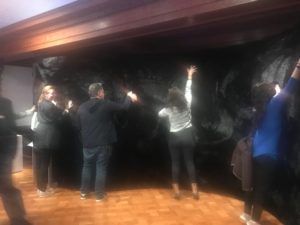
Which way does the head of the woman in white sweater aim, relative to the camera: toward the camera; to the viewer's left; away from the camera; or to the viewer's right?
away from the camera

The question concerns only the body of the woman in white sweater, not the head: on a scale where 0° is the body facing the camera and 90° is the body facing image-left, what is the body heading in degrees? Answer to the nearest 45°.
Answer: approximately 180°

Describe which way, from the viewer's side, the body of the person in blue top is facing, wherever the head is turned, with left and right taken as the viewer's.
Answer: facing away from the viewer and to the right of the viewer

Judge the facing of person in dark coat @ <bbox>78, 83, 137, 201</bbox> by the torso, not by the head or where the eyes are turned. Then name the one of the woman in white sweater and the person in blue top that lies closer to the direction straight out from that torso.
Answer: the woman in white sweater

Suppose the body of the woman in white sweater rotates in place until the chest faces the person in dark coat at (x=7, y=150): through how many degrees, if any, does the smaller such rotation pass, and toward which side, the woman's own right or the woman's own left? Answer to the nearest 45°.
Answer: approximately 135° to the woman's own left

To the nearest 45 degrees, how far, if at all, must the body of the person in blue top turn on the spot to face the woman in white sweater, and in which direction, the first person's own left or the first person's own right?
approximately 90° to the first person's own left

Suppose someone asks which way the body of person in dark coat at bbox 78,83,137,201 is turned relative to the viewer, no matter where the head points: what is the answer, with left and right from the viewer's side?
facing away from the viewer and to the right of the viewer

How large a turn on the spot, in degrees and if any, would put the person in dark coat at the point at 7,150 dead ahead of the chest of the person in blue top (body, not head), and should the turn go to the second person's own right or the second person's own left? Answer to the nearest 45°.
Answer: approximately 135° to the second person's own left

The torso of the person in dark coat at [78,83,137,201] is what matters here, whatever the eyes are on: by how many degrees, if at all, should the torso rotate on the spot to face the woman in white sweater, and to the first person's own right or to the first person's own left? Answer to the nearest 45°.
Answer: approximately 45° to the first person's own right

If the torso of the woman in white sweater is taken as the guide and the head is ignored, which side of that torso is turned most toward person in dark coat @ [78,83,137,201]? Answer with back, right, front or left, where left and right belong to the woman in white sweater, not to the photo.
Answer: left
